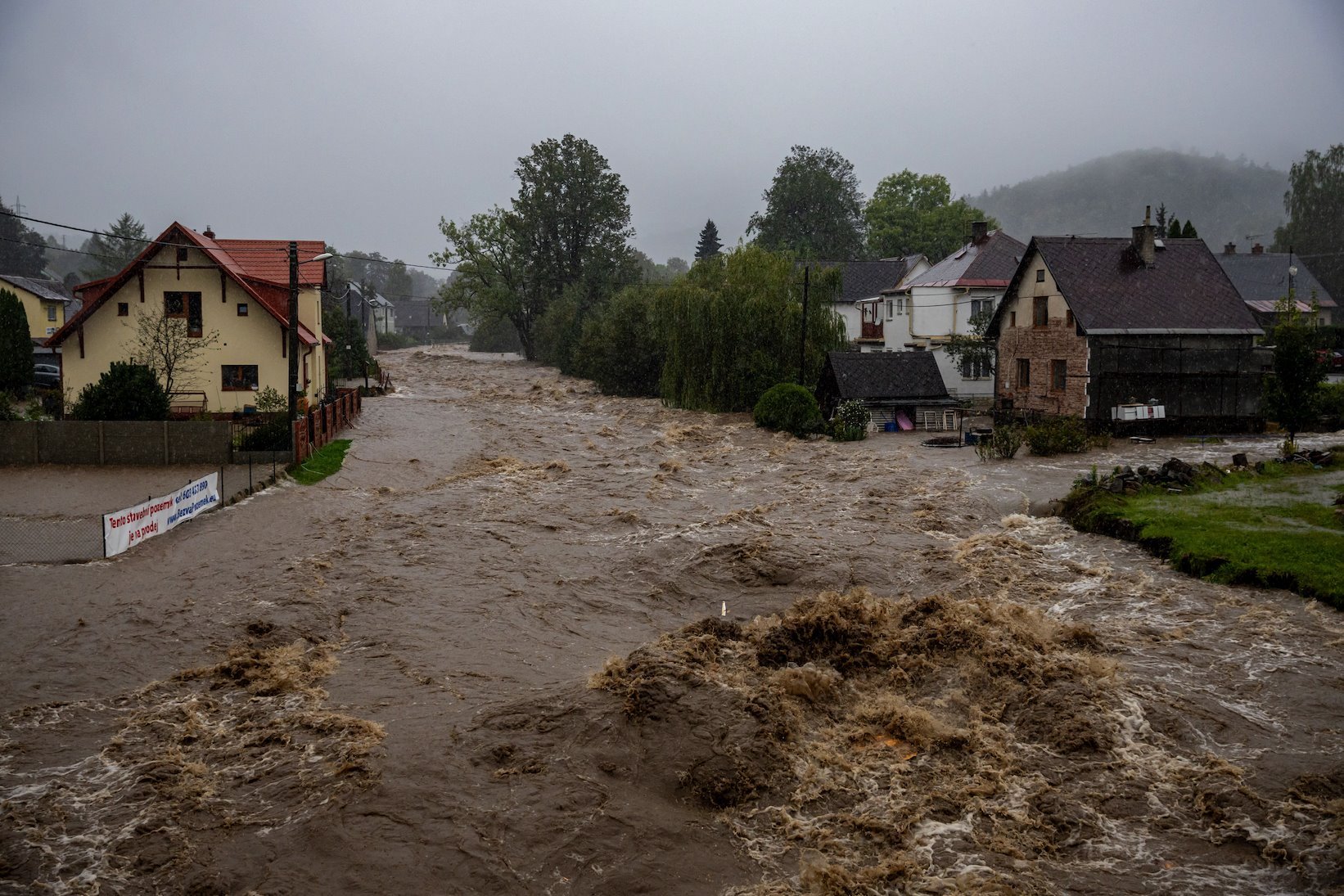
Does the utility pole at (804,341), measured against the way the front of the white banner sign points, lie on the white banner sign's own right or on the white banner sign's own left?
on the white banner sign's own left

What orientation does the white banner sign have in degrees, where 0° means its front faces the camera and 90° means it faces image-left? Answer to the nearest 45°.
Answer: approximately 315°

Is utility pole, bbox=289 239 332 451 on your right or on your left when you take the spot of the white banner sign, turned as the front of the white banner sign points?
on your left

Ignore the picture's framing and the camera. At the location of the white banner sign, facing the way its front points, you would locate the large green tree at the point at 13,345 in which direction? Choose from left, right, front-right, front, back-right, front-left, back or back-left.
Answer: back-left

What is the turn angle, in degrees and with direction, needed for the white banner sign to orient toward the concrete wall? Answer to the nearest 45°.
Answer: approximately 135° to its left

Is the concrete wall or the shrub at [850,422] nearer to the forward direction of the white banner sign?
the shrub

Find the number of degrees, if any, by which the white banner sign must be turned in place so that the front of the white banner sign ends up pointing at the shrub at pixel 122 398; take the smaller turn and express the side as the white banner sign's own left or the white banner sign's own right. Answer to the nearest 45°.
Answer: approximately 135° to the white banner sign's own left

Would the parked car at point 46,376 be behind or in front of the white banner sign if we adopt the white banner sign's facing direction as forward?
behind

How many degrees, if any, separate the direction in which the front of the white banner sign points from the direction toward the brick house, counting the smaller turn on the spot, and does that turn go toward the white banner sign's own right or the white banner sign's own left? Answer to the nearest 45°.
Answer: approximately 45° to the white banner sign's own left

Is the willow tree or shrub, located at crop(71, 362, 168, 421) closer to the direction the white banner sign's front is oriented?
the willow tree

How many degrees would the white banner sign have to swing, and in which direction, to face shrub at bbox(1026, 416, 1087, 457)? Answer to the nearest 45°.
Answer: approximately 45° to its left

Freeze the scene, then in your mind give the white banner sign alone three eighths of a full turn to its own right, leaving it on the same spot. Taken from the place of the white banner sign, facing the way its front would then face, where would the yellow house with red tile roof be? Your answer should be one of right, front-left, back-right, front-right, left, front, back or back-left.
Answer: right
